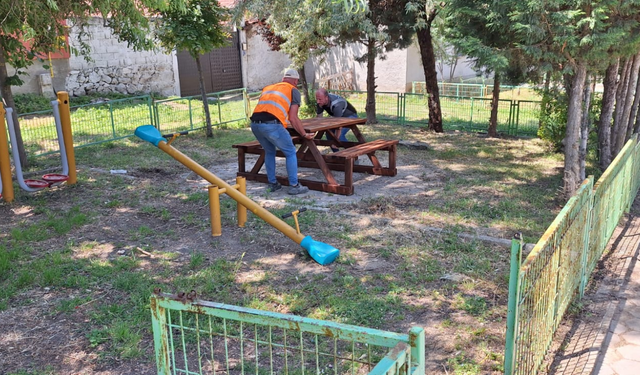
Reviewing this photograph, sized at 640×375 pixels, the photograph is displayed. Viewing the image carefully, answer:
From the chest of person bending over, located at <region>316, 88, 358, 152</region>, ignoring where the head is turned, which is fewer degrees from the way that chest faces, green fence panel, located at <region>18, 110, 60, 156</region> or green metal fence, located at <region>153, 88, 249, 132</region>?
the green fence panel

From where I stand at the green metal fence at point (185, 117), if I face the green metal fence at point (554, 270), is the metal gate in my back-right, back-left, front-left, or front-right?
back-left

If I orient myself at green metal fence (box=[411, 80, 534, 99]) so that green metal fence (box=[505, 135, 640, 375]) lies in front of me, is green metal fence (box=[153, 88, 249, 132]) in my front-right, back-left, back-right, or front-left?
front-right

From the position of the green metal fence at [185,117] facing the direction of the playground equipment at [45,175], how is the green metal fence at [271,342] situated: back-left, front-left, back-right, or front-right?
front-left
